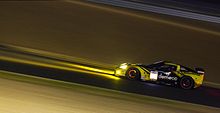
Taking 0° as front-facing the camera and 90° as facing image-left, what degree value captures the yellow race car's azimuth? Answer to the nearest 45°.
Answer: approximately 90°
